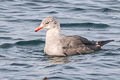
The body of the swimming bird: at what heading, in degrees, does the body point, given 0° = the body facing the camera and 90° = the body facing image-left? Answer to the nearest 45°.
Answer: approximately 90°
